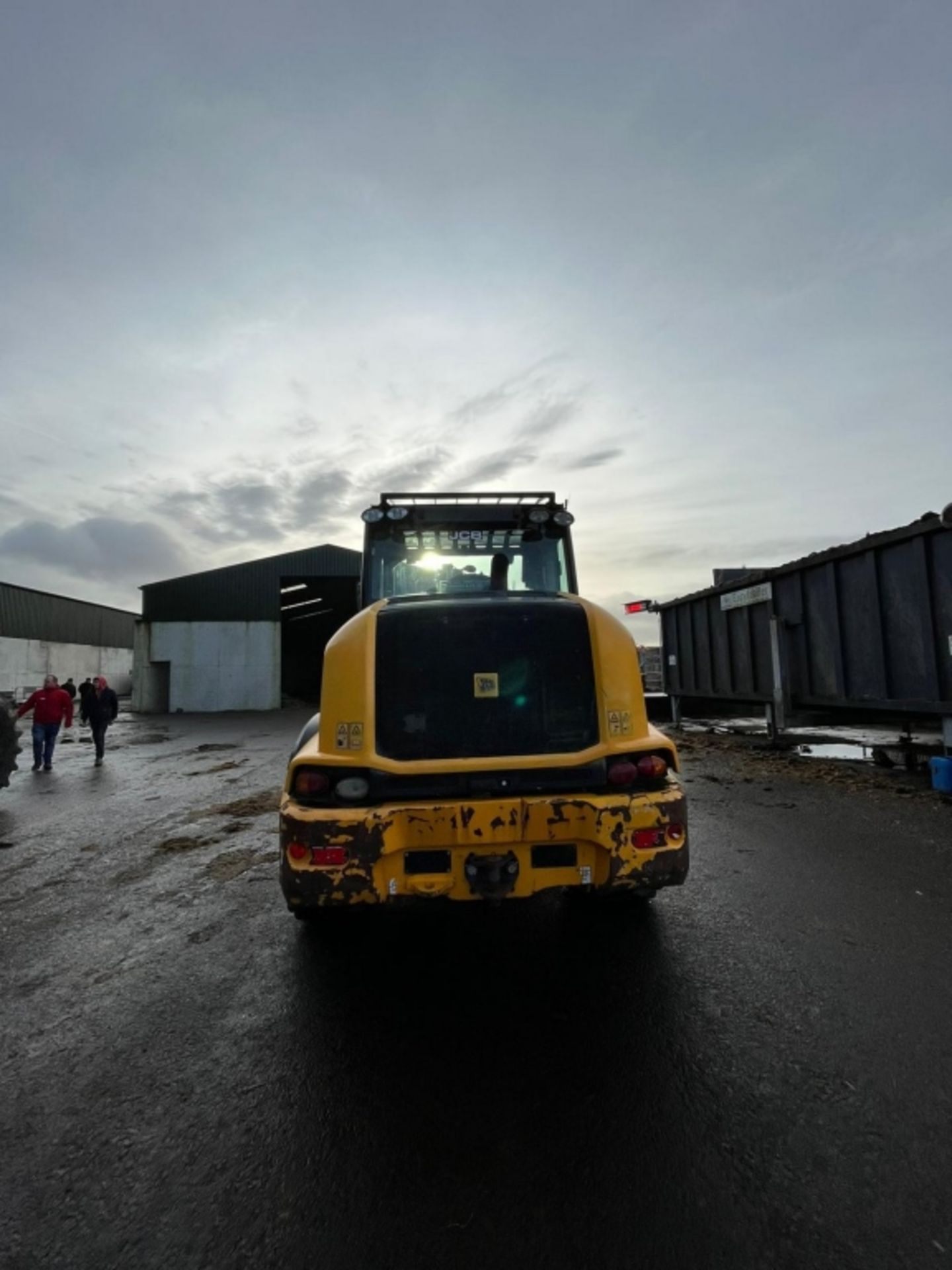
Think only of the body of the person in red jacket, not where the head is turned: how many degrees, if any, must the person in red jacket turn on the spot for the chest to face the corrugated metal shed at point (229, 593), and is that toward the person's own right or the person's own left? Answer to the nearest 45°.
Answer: approximately 135° to the person's own left

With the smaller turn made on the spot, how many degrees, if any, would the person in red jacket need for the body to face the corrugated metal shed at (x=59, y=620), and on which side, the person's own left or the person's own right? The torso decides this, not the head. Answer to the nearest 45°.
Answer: approximately 180°

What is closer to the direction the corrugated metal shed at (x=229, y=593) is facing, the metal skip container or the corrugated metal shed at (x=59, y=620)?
the metal skip container

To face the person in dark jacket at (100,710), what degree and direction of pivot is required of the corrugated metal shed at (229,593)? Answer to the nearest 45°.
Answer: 0° — it already faces them

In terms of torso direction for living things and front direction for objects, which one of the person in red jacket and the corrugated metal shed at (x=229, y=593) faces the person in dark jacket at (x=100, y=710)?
the corrugated metal shed

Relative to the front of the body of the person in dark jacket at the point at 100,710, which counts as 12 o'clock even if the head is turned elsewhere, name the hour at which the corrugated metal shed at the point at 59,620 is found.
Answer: The corrugated metal shed is roughly at 6 o'clock from the person in dark jacket.

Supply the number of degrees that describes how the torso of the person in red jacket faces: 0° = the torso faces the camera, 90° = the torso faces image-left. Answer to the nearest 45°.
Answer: approximately 0°
